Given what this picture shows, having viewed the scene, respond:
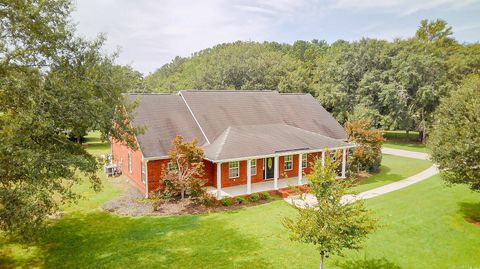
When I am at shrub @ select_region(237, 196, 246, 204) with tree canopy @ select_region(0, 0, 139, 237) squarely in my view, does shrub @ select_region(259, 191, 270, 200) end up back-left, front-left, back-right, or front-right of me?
back-left

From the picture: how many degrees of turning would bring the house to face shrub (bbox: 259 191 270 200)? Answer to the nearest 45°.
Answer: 0° — it already faces it

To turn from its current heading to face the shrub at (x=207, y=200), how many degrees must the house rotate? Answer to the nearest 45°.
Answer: approximately 45° to its right

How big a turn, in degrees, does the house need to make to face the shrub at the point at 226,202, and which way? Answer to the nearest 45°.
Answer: approximately 45° to its right

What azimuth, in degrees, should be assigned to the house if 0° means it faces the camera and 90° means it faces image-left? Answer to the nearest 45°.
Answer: approximately 315°

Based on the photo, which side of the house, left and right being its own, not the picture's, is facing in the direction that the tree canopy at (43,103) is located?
right

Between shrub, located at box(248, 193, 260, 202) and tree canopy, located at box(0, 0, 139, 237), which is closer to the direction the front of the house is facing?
the shrub

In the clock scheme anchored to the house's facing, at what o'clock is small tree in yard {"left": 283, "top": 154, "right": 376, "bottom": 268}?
The small tree in yard is roughly at 1 o'clock from the house.

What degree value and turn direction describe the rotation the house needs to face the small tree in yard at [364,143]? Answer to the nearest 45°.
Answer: approximately 45° to its left
